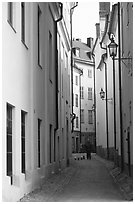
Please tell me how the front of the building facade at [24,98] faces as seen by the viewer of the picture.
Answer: facing to the right of the viewer

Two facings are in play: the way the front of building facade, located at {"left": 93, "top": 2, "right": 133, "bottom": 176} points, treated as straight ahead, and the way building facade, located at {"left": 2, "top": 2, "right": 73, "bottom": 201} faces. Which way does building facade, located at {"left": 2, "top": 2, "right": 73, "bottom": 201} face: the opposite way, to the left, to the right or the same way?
the opposite way

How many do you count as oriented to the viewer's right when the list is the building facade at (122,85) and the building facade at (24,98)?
1

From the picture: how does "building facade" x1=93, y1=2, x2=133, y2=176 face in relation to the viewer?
to the viewer's left
